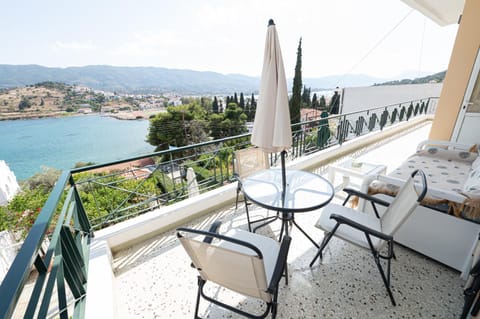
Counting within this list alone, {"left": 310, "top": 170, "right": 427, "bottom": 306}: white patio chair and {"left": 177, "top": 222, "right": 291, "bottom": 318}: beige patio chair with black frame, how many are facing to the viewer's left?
1

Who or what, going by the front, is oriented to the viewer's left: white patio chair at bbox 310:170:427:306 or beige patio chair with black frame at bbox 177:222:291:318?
white patio chair at bbox 310:170:427:306

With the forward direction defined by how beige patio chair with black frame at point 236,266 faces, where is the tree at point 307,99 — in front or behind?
in front

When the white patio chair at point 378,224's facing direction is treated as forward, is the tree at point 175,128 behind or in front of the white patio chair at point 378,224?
in front

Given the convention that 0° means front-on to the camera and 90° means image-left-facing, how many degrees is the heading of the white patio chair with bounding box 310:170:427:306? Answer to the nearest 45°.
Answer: approximately 90°

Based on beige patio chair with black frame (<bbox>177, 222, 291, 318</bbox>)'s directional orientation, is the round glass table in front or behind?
in front

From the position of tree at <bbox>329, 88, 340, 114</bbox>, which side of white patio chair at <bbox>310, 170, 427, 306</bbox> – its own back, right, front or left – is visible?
right

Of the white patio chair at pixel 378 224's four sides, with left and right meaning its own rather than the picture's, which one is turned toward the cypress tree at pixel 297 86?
right

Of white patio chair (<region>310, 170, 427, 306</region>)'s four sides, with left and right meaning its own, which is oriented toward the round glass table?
front
